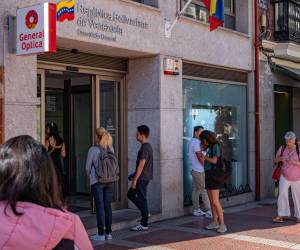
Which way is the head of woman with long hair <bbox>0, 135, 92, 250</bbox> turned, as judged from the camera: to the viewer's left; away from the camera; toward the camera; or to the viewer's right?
away from the camera

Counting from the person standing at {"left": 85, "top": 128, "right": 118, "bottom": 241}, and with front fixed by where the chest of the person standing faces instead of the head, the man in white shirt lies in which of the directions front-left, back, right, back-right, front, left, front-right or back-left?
right

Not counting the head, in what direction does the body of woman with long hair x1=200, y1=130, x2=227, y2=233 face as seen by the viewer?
to the viewer's left

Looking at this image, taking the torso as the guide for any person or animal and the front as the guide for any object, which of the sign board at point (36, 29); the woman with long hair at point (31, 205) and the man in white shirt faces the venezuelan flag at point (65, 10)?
the woman with long hair

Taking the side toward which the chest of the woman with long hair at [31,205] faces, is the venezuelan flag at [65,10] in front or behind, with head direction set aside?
in front

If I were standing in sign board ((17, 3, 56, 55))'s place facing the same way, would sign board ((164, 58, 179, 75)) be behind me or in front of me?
behind

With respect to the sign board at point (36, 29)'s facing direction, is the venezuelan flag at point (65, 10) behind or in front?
behind

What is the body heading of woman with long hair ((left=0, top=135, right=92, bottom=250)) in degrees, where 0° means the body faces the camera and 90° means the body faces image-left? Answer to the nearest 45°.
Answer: approximately 180°

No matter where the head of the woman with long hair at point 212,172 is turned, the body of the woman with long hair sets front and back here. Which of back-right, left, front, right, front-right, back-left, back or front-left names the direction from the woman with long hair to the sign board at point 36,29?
front-left

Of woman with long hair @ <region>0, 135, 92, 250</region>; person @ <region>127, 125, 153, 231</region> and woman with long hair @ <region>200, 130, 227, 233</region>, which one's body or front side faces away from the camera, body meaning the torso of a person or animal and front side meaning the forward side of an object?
woman with long hair @ <region>0, 135, 92, 250</region>

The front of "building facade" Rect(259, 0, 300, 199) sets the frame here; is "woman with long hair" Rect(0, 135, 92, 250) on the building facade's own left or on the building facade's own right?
on the building facade's own right

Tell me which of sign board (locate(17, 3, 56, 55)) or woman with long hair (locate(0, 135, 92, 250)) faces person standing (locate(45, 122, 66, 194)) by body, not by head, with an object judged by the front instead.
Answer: the woman with long hair

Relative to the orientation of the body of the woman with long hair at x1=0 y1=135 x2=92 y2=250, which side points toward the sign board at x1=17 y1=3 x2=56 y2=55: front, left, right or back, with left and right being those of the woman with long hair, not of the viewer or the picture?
front
